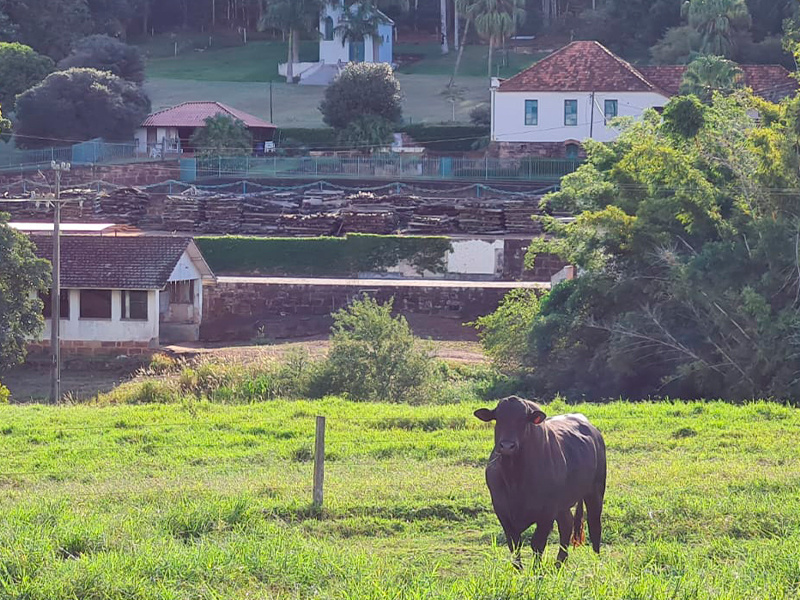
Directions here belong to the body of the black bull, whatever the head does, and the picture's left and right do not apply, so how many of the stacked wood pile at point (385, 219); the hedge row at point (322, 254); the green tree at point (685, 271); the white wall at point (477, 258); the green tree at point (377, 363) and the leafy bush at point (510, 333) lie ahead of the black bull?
0

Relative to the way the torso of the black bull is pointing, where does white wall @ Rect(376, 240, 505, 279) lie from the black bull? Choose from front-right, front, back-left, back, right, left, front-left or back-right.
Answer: back-right

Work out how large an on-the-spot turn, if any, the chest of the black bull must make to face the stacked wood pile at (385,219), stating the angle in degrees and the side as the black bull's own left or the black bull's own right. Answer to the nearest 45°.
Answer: approximately 135° to the black bull's own right

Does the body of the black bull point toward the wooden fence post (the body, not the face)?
no

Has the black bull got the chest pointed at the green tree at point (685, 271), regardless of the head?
no

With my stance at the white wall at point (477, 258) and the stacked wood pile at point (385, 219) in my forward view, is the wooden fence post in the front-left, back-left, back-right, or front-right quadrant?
back-left

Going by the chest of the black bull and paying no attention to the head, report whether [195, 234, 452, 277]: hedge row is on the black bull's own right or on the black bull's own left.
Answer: on the black bull's own right

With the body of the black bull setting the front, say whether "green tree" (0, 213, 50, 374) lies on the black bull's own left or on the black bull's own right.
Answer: on the black bull's own right

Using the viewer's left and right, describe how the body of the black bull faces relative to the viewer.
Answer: facing the viewer and to the left of the viewer

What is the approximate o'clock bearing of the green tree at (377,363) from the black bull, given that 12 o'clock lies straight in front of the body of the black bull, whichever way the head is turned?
The green tree is roughly at 4 o'clock from the black bull.

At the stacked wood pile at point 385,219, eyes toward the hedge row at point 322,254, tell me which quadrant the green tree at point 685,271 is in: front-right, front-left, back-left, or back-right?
front-left

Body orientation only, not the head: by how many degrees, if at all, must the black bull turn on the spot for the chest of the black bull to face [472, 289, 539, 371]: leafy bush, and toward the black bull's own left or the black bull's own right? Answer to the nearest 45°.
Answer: approximately 135° to the black bull's own right

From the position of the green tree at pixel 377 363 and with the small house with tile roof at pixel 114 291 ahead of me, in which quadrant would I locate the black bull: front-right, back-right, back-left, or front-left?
back-left
